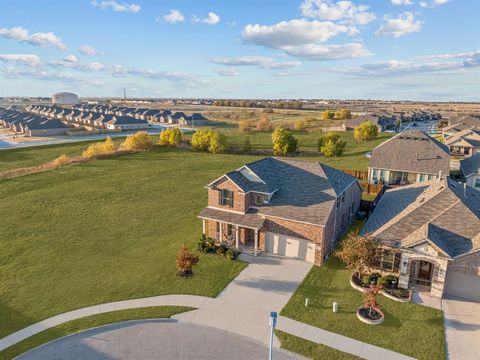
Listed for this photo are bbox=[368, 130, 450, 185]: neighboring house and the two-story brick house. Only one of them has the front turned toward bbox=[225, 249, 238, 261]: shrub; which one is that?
the two-story brick house

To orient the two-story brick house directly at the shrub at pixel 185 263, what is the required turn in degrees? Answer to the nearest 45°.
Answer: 0° — it already faces it

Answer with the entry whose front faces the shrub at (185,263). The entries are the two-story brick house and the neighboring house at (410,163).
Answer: the two-story brick house

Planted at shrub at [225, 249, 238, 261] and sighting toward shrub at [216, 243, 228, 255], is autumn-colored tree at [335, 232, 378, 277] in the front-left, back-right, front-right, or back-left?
back-right

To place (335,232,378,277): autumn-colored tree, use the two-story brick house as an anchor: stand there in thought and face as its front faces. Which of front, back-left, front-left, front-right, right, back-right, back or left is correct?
left

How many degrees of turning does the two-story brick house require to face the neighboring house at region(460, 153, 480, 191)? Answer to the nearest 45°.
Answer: approximately 180°

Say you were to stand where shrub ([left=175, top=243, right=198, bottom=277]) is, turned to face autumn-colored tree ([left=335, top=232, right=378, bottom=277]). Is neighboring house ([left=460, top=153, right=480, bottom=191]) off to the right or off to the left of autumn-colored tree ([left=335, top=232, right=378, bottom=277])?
left

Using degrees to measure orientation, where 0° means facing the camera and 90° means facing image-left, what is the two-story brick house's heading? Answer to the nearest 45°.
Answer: approximately 45°

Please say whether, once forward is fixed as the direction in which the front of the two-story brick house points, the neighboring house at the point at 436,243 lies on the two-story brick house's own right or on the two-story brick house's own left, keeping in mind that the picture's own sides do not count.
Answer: on the two-story brick house's own left

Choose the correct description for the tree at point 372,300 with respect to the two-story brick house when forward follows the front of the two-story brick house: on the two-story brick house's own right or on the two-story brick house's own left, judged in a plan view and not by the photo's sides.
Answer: on the two-story brick house's own left

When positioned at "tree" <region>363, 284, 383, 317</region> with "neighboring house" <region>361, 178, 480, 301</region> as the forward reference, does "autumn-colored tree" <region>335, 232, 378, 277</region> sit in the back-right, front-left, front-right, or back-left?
front-left
